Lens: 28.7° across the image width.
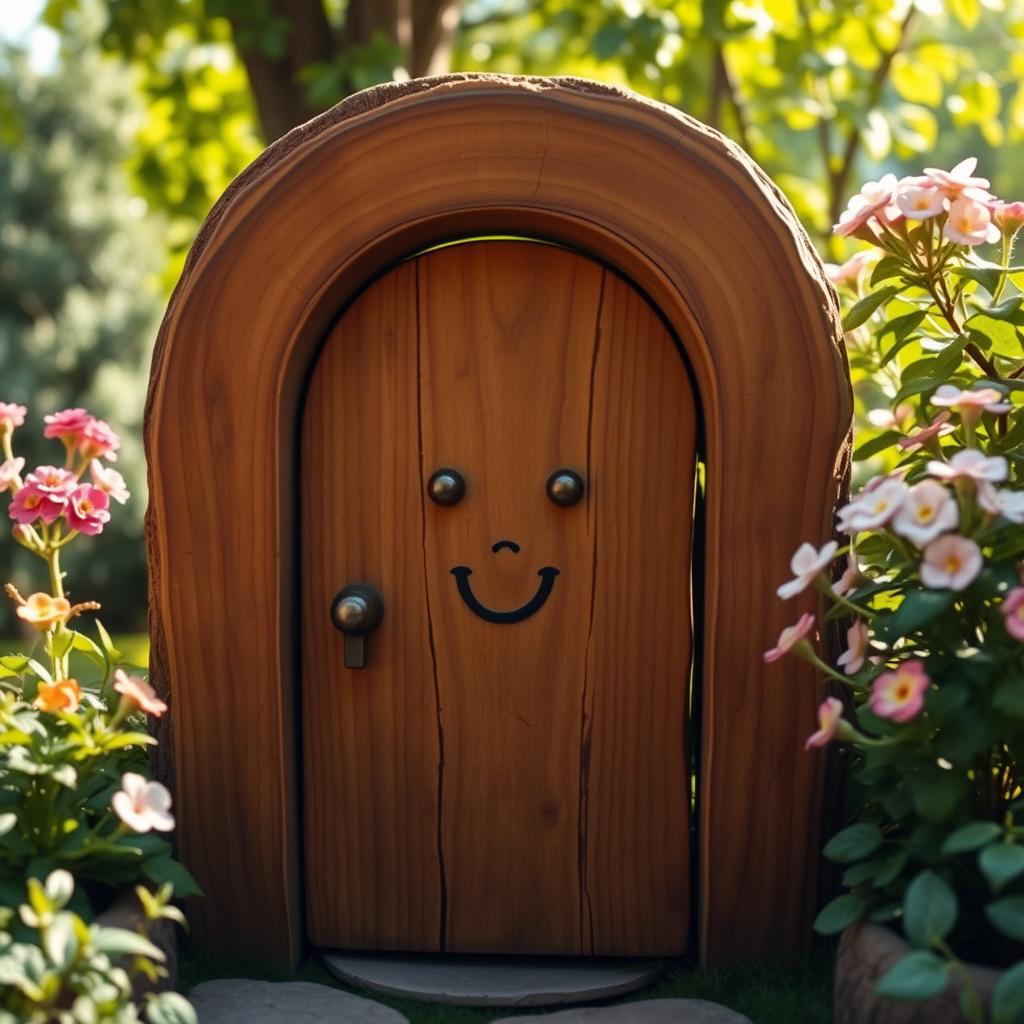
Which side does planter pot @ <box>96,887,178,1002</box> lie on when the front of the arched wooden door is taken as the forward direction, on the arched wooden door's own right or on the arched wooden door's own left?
on the arched wooden door's own right

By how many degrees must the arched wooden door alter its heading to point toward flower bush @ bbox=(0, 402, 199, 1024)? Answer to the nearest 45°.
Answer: approximately 45° to its right

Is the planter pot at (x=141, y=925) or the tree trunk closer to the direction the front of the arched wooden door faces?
the planter pot

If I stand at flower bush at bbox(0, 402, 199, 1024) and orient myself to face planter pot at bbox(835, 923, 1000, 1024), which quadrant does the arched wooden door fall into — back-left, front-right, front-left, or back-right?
front-left

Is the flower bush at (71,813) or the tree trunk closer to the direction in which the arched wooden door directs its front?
the flower bush

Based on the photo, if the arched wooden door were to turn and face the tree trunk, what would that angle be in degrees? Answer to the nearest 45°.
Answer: approximately 180°

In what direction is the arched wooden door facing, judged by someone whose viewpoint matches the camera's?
facing the viewer

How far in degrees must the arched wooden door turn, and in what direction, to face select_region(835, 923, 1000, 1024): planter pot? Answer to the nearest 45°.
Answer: approximately 45° to its left

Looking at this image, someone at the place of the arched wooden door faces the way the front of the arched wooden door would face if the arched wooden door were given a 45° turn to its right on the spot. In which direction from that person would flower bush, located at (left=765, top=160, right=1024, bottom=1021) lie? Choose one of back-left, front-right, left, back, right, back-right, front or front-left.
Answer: left
